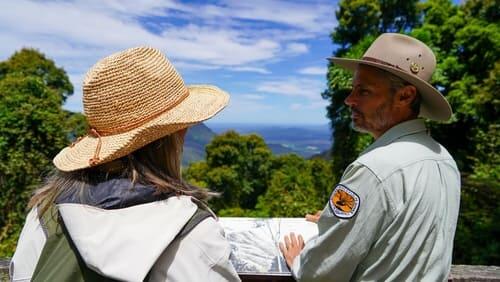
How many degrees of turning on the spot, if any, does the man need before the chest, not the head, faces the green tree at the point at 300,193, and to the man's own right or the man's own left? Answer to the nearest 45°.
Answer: approximately 45° to the man's own right

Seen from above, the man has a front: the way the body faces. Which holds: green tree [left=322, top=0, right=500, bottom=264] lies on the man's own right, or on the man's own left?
on the man's own right

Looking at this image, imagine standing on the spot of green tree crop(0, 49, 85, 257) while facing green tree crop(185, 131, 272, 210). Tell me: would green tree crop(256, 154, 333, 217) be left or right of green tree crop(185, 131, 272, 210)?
right

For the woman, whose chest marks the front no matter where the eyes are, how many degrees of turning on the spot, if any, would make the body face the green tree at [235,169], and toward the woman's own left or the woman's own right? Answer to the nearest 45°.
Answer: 0° — they already face it

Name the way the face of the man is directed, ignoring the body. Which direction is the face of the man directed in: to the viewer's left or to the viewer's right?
to the viewer's left

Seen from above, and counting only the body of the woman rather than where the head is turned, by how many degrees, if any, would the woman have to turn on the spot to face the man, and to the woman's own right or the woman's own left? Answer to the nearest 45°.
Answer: approximately 90° to the woman's own right

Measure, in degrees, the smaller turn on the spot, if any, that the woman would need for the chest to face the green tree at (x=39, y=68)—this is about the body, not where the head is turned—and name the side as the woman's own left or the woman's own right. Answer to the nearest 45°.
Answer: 0° — they already face it

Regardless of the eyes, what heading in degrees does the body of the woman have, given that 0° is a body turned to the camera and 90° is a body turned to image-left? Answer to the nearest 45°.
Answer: approximately 180°

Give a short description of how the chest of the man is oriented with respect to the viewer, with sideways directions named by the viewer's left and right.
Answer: facing away from the viewer and to the left of the viewer
